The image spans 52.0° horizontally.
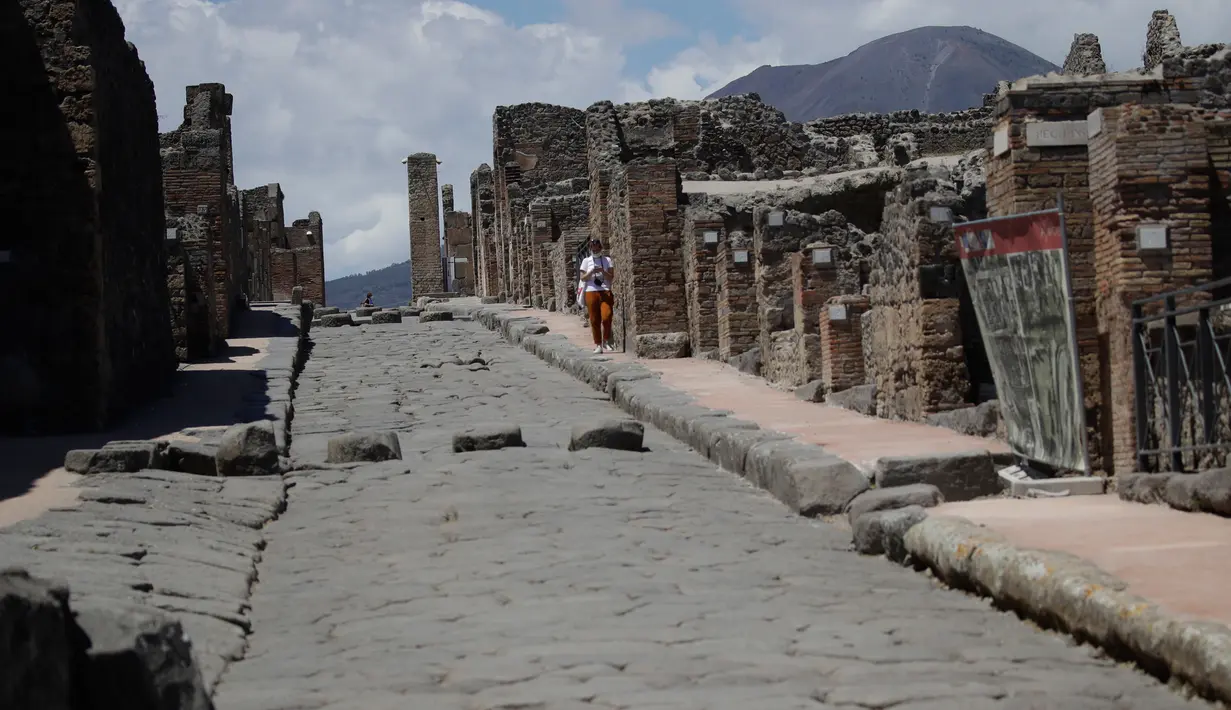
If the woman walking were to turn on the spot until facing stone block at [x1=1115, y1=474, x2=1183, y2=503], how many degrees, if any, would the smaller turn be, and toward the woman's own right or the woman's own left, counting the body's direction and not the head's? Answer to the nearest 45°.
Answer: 0° — they already face it

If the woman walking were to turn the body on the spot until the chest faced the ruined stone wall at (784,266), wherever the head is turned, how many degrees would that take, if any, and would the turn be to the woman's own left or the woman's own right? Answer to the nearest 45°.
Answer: approximately 45° to the woman's own left

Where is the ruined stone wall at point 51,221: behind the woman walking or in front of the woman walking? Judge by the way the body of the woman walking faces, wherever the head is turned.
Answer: in front

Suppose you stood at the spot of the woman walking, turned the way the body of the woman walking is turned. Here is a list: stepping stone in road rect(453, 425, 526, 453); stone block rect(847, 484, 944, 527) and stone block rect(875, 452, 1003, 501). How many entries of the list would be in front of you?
3

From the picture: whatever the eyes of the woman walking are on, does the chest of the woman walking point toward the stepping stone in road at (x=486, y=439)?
yes

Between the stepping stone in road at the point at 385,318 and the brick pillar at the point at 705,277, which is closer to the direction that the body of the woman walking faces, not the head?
the brick pillar

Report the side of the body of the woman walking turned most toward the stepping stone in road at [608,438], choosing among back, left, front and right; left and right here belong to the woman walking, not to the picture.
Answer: front

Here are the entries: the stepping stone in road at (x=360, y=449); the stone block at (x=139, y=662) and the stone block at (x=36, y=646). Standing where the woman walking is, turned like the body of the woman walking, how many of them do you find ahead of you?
3

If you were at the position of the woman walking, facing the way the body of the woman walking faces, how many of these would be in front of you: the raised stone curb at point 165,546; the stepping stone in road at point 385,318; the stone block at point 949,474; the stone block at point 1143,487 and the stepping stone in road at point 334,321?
3

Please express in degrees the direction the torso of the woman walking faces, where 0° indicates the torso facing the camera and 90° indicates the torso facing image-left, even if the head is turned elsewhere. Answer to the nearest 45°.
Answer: approximately 0°

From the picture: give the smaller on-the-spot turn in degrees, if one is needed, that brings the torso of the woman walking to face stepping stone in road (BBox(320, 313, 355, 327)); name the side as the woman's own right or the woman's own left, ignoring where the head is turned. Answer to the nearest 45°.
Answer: approximately 135° to the woman's own right

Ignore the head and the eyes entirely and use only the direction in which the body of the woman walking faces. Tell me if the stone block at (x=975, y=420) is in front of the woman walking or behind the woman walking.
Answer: in front

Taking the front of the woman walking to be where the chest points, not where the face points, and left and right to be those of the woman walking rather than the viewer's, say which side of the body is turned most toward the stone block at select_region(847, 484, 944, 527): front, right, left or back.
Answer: front

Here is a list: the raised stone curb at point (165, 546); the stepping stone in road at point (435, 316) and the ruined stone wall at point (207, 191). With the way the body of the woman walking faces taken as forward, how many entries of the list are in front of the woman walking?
1

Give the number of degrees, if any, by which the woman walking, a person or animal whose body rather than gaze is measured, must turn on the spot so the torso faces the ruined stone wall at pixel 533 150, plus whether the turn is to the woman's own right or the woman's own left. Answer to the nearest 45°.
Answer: approximately 180°

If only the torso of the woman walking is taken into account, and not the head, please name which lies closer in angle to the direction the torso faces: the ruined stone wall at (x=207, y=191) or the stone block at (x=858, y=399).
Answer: the stone block

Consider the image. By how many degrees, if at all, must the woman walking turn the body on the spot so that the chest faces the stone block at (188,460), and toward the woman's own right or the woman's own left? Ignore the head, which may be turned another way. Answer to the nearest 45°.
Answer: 0° — they already face it

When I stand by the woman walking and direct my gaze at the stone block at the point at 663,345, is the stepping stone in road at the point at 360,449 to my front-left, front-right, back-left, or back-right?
front-right

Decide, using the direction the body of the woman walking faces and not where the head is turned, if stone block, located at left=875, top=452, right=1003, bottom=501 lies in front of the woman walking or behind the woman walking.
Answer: in front

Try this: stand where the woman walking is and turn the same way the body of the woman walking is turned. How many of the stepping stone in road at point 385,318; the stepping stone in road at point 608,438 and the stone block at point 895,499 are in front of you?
2
